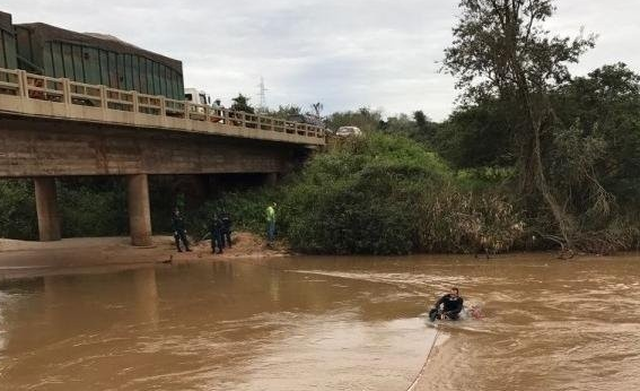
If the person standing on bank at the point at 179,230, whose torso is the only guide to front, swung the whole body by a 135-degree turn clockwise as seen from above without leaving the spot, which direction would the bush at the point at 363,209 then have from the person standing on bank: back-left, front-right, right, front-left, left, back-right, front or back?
back

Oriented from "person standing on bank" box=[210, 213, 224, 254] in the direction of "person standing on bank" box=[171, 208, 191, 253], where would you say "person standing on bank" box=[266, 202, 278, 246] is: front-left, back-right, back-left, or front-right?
back-right

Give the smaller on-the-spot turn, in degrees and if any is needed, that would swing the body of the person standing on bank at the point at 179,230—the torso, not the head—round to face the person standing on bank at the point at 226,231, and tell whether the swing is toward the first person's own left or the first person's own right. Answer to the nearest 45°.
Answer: approximately 45° to the first person's own left

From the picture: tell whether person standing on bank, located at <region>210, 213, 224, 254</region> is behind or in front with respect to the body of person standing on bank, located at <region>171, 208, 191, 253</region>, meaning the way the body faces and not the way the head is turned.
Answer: in front

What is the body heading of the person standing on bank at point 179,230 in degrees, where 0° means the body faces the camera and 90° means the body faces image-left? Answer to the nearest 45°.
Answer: approximately 315°

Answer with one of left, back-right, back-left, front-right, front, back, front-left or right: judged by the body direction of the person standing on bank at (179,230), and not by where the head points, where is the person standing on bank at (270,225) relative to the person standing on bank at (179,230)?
front-left
